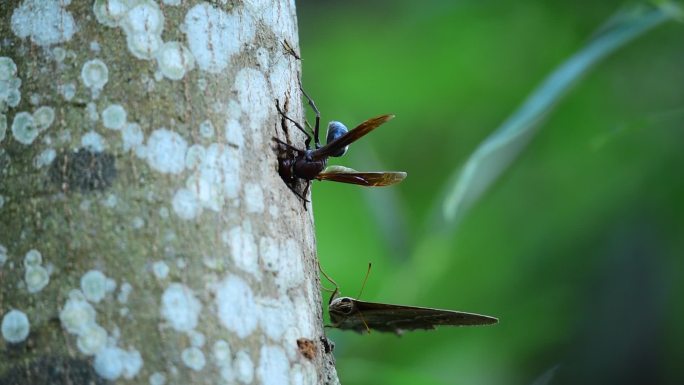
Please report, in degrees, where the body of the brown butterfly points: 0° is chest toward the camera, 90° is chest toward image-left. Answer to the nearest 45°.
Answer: approximately 90°
